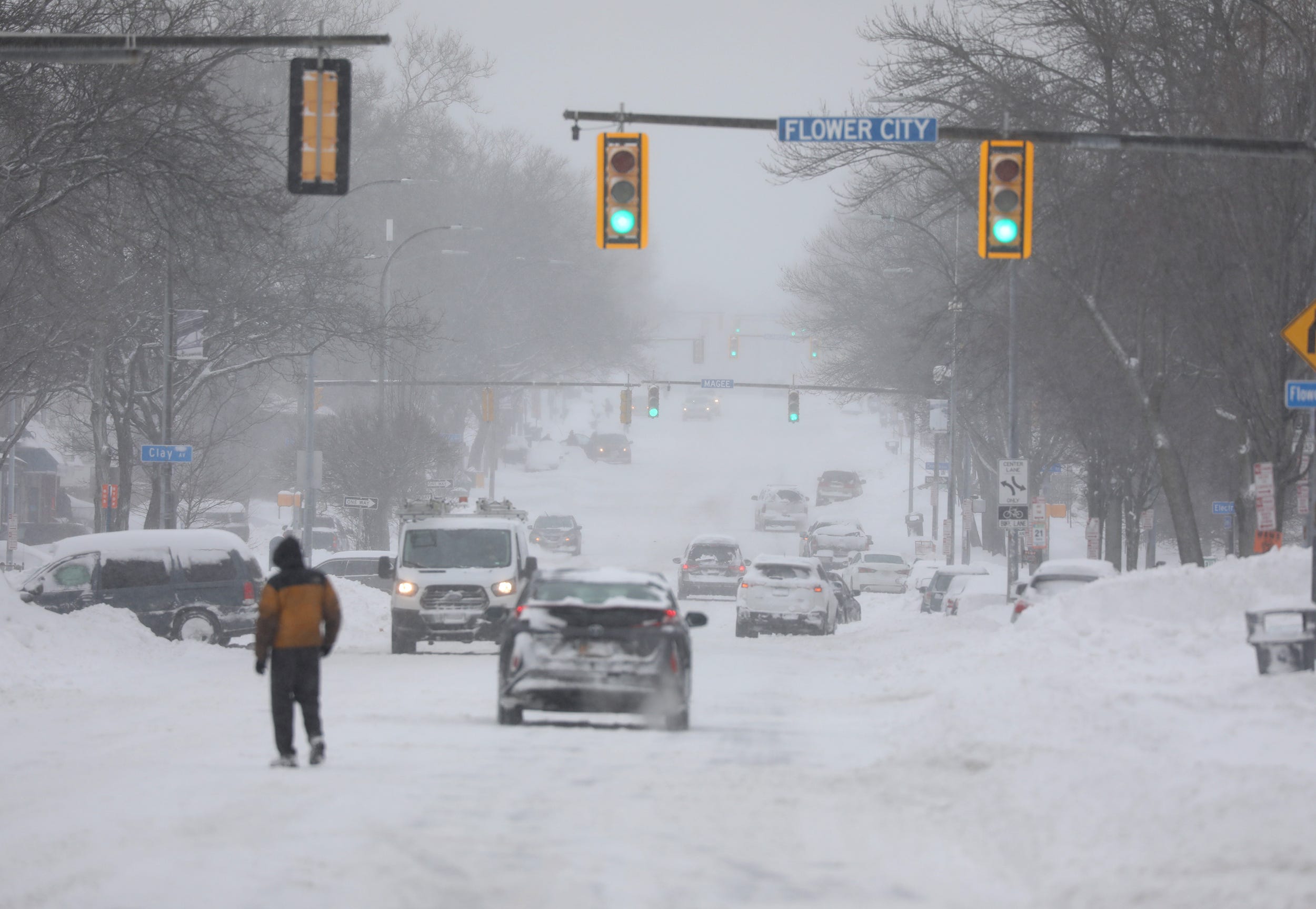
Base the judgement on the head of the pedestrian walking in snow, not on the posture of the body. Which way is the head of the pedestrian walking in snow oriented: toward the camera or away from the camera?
away from the camera

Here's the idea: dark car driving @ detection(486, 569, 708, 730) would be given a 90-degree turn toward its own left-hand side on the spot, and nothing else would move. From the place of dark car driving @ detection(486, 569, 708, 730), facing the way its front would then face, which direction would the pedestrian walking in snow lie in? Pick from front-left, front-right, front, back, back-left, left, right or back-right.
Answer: front-left

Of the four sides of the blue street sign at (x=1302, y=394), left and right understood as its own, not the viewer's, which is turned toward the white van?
right

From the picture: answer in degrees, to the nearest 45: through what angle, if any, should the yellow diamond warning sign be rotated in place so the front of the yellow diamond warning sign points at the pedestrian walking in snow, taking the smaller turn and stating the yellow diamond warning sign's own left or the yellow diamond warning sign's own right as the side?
approximately 45° to the yellow diamond warning sign's own right

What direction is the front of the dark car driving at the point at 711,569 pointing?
away from the camera

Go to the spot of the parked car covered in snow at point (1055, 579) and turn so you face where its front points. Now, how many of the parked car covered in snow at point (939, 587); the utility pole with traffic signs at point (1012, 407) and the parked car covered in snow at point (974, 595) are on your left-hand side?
3

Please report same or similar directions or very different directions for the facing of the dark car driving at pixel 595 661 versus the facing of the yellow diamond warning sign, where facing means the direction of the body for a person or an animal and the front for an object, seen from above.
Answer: very different directions

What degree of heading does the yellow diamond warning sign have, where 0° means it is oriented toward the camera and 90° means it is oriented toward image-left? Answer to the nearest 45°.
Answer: approximately 0°

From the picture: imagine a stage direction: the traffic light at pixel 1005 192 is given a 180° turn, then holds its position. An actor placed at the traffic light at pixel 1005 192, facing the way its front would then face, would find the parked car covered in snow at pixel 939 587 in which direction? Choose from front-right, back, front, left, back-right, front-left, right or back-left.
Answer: front

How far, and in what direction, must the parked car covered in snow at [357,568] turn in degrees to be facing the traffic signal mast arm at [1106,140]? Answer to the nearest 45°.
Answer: approximately 90° to its left
